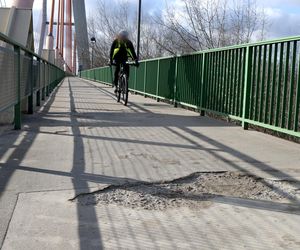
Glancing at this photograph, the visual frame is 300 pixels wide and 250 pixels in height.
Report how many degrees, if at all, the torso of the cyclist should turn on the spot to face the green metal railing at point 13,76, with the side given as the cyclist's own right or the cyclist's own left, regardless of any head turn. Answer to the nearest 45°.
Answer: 0° — they already face it

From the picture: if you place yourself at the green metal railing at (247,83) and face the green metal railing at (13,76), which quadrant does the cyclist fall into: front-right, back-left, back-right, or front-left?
front-right

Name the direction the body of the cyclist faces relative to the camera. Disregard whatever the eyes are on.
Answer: toward the camera

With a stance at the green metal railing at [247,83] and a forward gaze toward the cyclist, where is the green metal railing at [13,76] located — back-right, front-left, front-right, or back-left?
front-left
